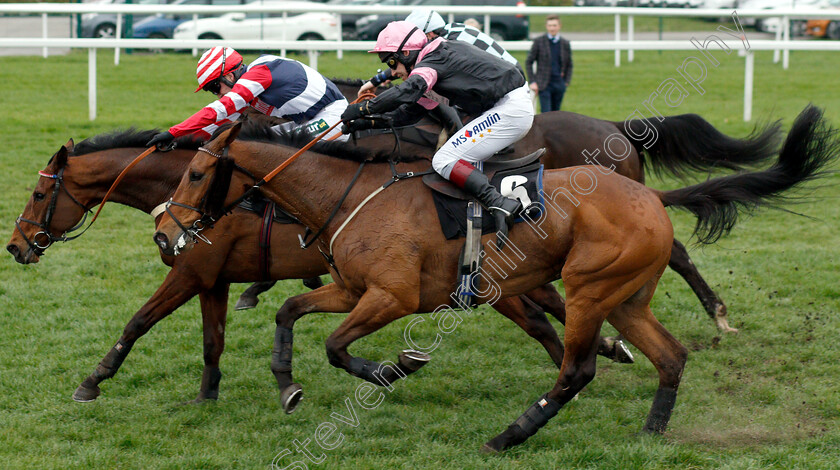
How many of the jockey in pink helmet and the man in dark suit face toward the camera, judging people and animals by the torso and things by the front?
1

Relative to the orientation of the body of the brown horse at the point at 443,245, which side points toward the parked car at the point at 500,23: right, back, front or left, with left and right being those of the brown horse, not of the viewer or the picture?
right

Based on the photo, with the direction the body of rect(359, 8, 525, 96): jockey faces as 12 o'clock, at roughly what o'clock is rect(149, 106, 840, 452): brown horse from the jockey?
The brown horse is roughly at 9 o'clock from the jockey.

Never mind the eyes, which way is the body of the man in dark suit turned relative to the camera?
toward the camera

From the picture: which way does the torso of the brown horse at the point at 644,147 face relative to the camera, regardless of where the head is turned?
to the viewer's left

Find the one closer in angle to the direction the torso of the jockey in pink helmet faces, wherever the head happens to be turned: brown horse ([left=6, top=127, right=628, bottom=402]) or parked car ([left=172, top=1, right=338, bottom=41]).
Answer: the brown horse

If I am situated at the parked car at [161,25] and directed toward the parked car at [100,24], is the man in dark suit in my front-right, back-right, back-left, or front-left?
back-left

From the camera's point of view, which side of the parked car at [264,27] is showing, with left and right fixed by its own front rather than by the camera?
left

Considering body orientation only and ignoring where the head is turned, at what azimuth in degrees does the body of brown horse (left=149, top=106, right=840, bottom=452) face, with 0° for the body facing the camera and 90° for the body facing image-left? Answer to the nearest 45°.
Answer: approximately 90°

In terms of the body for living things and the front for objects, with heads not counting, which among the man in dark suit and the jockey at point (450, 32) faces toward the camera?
the man in dark suit

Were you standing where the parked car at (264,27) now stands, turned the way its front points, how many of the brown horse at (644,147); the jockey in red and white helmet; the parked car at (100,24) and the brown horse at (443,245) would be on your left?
3

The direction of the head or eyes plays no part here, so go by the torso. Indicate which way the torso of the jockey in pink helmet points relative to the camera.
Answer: to the viewer's left

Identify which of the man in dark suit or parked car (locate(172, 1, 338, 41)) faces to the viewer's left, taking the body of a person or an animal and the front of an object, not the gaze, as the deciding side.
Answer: the parked car

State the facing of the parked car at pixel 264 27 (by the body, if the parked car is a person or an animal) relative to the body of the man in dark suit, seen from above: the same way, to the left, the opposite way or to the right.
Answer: to the right

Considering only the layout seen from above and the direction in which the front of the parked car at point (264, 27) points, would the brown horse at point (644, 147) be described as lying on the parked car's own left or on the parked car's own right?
on the parked car's own left

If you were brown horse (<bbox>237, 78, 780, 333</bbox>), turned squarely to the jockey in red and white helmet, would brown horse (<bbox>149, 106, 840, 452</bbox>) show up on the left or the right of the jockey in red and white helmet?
left

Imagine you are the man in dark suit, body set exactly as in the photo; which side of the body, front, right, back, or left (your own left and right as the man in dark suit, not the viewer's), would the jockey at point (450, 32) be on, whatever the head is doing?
front

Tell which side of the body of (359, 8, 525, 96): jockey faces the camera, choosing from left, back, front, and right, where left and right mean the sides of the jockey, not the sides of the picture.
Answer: left
